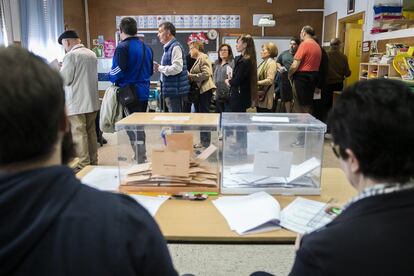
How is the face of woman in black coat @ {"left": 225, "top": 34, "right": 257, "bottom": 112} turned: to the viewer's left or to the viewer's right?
to the viewer's left

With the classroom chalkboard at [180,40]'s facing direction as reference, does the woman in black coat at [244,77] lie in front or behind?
in front

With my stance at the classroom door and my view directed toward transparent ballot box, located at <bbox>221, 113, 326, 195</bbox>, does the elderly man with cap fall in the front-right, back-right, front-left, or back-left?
front-right

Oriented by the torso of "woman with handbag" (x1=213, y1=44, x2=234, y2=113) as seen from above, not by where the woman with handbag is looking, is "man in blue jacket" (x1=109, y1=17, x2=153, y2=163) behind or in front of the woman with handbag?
in front

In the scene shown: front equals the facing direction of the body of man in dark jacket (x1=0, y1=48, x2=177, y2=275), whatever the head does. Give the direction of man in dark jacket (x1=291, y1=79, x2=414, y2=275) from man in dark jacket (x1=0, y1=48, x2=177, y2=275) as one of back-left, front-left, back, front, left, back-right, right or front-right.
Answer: right

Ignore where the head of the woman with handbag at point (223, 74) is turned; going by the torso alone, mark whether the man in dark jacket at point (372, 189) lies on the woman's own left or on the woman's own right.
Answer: on the woman's own left

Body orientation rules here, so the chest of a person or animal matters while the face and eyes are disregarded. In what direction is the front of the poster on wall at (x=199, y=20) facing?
toward the camera

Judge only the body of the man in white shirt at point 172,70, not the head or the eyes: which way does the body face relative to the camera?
to the viewer's left

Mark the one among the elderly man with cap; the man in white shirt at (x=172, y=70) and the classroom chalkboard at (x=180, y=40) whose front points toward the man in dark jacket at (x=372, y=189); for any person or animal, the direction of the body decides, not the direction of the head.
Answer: the classroom chalkboard

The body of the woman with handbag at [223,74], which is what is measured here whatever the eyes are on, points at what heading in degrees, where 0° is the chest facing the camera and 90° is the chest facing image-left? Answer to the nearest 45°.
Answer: approximately 45°

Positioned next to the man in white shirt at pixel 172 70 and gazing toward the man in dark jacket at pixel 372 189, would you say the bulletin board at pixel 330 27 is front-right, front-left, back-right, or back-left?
back-left

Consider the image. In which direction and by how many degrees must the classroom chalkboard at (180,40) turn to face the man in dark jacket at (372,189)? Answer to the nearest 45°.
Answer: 0° — it already faces them

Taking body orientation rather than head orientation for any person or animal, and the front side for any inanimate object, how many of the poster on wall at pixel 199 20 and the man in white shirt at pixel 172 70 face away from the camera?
0
